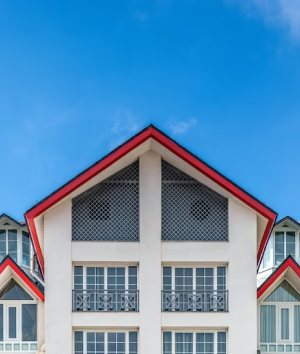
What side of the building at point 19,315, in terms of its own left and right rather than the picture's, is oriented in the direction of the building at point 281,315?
left

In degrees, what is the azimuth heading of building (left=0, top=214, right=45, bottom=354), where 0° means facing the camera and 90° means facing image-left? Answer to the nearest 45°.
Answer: approximately 0°

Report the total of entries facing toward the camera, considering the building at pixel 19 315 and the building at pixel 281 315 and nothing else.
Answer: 2

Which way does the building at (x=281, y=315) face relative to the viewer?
toward the camera

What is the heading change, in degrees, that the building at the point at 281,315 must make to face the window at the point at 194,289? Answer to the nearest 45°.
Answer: approximately 45° to its right

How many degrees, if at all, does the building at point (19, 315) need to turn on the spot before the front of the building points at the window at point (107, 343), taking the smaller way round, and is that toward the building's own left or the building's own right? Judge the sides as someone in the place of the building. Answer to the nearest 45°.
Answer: approximately 45° to the building's own left
